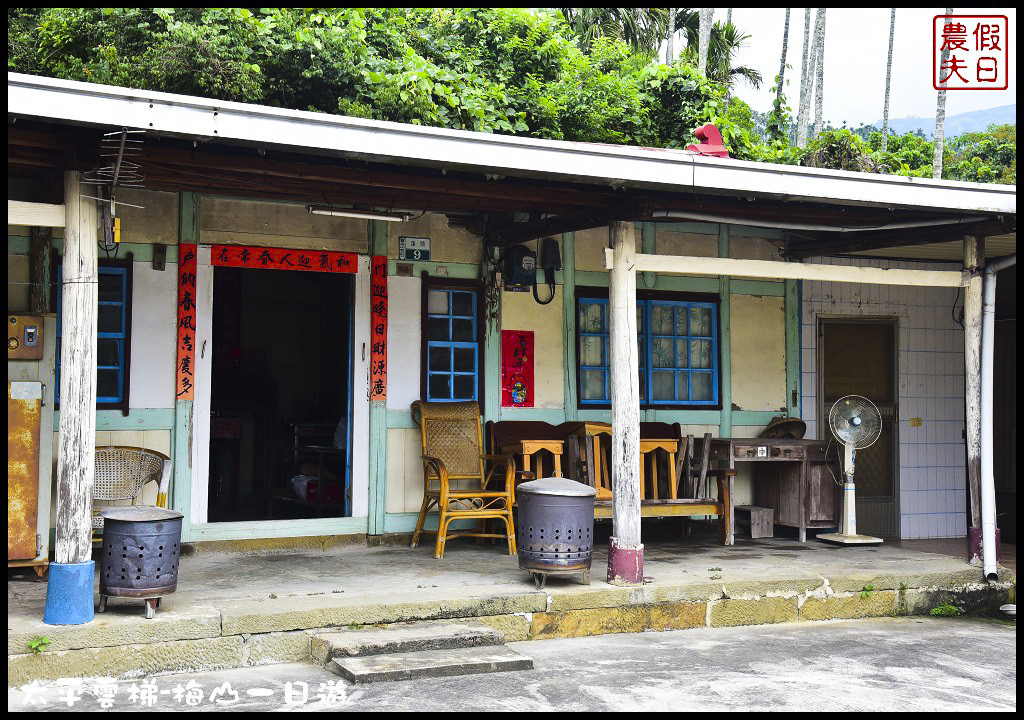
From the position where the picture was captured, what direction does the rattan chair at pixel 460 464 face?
facing the viewer and to the right of the viewer

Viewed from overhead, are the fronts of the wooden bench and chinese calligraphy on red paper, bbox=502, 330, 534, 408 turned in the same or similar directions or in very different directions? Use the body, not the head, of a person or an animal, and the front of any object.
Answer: same or similar directions

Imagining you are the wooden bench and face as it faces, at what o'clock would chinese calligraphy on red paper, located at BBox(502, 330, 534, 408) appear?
The chinese calligraphy on red paper is roughly at 3 o'clock from the wooden bench.

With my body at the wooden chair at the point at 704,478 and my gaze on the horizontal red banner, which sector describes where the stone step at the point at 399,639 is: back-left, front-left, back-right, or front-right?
front-left

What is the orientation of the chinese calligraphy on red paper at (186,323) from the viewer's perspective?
toward the camera

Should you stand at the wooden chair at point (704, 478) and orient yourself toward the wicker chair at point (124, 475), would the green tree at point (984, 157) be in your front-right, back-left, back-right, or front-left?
back-right

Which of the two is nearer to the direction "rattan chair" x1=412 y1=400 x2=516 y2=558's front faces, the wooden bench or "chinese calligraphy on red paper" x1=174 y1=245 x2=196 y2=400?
the wooden bench

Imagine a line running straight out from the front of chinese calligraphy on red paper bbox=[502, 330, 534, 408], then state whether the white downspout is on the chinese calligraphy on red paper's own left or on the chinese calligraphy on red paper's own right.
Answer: on the chinese calligraphy on red paper's own left

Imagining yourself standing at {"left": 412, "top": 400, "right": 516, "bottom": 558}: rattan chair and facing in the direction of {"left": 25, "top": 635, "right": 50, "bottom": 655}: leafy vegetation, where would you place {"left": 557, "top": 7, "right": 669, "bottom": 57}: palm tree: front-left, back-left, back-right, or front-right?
back-right

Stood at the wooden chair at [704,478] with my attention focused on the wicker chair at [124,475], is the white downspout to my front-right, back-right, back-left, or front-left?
back-left

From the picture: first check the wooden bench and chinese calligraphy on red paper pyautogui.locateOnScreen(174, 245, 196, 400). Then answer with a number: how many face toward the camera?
2

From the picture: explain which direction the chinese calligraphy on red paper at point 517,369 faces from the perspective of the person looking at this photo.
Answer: facing the viewer

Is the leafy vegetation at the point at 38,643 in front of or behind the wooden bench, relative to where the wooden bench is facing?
in front

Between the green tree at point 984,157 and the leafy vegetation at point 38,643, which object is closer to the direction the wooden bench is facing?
the leafy vegetation

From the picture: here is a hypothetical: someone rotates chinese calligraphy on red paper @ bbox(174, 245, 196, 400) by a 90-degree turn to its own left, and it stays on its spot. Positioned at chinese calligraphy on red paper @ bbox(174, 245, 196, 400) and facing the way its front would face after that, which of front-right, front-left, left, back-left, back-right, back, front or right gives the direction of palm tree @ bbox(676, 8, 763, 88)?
front-left

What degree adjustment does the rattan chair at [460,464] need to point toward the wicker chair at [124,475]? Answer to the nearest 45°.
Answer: approximately 90° to its right
